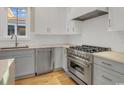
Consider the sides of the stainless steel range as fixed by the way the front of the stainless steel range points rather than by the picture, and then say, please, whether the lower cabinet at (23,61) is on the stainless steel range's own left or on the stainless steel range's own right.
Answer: on the stainless steel range's own right

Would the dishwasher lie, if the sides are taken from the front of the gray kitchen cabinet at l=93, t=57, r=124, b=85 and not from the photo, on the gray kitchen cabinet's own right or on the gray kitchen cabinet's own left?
on the gray kitchen cabinet's own right

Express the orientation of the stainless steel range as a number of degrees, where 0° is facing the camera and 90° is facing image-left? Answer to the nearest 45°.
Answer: approximately 45°

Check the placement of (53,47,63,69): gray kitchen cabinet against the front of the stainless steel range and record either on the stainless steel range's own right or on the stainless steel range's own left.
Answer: on the stainless steel range's own right

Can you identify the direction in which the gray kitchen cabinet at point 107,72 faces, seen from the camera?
facing the viewer and to the left of the viewer

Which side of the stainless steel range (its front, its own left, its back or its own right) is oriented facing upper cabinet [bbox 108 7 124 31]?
left

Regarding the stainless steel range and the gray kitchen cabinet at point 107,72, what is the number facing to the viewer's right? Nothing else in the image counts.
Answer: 0
